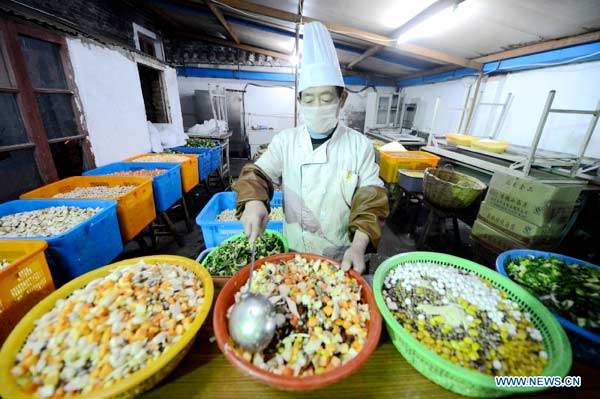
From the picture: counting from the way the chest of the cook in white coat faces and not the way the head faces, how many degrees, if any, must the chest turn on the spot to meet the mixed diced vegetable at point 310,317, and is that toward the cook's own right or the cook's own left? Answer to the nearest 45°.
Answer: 0° — they already face it

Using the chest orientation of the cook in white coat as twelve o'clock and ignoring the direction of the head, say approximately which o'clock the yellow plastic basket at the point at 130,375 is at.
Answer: The yellow plastic basket is roughly at 1 o'clock from the cook in white coat.

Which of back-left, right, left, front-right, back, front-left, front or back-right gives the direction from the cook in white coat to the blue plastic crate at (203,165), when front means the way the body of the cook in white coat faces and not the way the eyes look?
back-right

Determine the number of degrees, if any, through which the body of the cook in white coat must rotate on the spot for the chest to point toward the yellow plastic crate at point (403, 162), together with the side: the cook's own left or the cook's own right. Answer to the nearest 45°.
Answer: approximately 135° to the cook's own left

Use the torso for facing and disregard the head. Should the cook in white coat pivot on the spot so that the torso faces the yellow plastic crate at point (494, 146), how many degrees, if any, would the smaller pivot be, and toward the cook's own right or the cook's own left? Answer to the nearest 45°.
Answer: approximately 135° to the cook's own left

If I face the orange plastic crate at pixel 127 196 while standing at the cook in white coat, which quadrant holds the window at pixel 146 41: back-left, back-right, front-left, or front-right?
front-right

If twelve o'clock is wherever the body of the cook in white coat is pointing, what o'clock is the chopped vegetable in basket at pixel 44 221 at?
The chopped vegetable in basket is roughly at 3 o'clock from the cook in white coat.

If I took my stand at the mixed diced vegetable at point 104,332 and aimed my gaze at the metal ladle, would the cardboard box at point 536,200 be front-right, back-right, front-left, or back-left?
front-left

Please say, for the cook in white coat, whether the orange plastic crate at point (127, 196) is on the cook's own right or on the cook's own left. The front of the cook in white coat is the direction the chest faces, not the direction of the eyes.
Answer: on the cook's own right

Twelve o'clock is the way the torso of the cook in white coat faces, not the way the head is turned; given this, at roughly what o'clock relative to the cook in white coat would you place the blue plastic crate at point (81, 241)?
The blue plastic crate is roughly at 3 o'clock from the cook in white coat.

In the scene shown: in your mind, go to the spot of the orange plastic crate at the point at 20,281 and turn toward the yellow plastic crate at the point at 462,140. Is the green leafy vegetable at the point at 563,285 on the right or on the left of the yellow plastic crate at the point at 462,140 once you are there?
right

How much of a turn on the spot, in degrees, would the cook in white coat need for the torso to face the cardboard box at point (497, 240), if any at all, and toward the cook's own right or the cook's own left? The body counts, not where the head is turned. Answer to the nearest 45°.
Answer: approximately 135° to the cook's own left

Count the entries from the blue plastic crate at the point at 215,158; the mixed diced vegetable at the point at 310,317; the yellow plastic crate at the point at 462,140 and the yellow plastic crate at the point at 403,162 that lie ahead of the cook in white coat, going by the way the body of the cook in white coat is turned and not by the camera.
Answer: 1

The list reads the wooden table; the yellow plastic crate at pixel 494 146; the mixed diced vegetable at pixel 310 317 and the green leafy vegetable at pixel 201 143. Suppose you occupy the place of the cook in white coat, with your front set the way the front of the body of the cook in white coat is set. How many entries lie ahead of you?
2

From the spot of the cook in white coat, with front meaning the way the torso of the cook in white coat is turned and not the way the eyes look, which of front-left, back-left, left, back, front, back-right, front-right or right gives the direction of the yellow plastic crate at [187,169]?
back-right

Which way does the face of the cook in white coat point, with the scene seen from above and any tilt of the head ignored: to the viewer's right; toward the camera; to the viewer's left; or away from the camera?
toward the camera

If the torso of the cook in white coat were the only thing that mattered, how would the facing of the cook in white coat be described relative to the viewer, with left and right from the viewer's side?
facing the viewer
